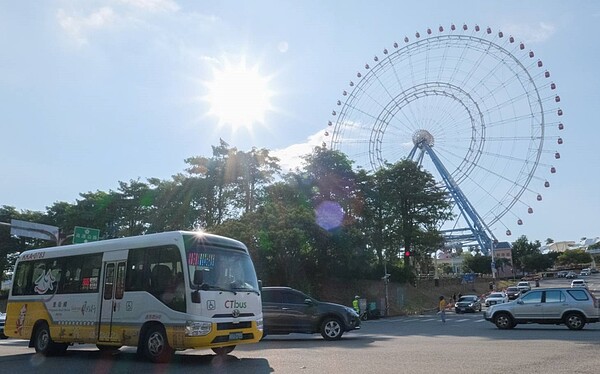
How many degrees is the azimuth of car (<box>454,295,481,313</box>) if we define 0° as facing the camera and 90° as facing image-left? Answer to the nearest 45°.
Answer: approximately 45°

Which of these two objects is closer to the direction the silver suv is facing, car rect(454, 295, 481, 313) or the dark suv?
the dark suv

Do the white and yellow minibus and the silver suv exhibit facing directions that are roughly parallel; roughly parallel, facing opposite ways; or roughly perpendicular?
roughly parallel, facing opposite ways

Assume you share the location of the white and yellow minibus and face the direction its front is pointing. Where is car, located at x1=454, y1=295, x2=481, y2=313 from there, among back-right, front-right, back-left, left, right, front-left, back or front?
left

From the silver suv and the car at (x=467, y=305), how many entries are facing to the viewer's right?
0

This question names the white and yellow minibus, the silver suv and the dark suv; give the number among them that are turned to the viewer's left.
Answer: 1

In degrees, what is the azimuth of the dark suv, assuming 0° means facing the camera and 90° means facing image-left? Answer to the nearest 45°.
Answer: approximately 270°

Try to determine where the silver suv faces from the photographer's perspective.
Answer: facing to the left of the viewer

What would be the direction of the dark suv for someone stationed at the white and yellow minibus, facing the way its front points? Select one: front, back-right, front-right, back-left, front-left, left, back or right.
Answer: left

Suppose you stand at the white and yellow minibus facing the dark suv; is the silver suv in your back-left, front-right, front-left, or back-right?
front-right

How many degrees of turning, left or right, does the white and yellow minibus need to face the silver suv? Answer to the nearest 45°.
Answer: approximately 45° to its left

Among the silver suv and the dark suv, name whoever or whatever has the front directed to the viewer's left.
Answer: the silver suv

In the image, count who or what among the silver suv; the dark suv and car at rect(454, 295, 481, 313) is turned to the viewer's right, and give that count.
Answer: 1

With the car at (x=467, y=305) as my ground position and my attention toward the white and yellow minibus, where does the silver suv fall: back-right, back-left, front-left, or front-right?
front-left

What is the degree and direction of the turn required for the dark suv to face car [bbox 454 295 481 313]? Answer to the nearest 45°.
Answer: approximately 45° to its left

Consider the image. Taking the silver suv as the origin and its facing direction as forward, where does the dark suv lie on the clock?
The dark suv is roughly at 11 o'clock from the silver suv.

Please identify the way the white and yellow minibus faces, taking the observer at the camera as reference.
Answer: facing the viewer and to the right of the viewer
